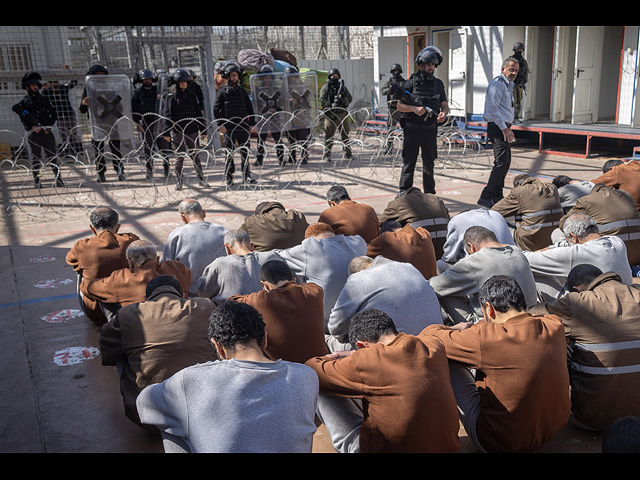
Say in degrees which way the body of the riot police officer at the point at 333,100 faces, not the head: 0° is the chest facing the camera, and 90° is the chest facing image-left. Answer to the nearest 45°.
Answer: approximately 0°

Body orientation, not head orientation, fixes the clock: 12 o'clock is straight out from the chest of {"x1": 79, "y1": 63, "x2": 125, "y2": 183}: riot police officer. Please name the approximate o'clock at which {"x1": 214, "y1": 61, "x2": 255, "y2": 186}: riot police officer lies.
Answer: {"x1": 214, "y1": 61, "x2": 255, "y2": 186}: riot police officer is roughly at 10 o'clock from {"x1": 79, "y1": 63, "x2": 125, "y2": 183}: riot police officer.

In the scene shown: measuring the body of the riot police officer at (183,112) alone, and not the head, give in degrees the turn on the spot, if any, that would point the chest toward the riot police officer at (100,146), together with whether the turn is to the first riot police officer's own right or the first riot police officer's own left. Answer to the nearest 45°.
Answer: approximately 135° to the first riot police officer's own right

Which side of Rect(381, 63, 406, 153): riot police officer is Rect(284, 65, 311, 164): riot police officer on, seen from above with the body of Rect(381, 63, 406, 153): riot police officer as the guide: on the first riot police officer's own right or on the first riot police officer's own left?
on the first riot police officer's own right

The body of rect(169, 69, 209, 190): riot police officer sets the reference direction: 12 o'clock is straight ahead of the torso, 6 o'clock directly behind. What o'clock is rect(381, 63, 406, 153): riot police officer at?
rect(381, 63, 406, 153): riot police officer is roughly at 8 o'clock from rect(169, 69, 209, 190): riot police officer.

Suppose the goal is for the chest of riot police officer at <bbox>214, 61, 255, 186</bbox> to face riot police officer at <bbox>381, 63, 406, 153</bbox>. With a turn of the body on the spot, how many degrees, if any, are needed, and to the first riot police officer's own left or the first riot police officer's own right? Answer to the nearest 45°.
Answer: approximately 135° to the first riot police officer's own left

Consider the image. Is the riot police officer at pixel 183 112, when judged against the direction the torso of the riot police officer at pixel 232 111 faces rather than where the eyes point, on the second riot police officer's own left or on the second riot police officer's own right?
on the second riot police officer's own right

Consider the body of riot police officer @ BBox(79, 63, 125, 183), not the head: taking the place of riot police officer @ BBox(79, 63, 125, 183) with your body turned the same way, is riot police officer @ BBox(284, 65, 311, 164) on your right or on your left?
on your left
